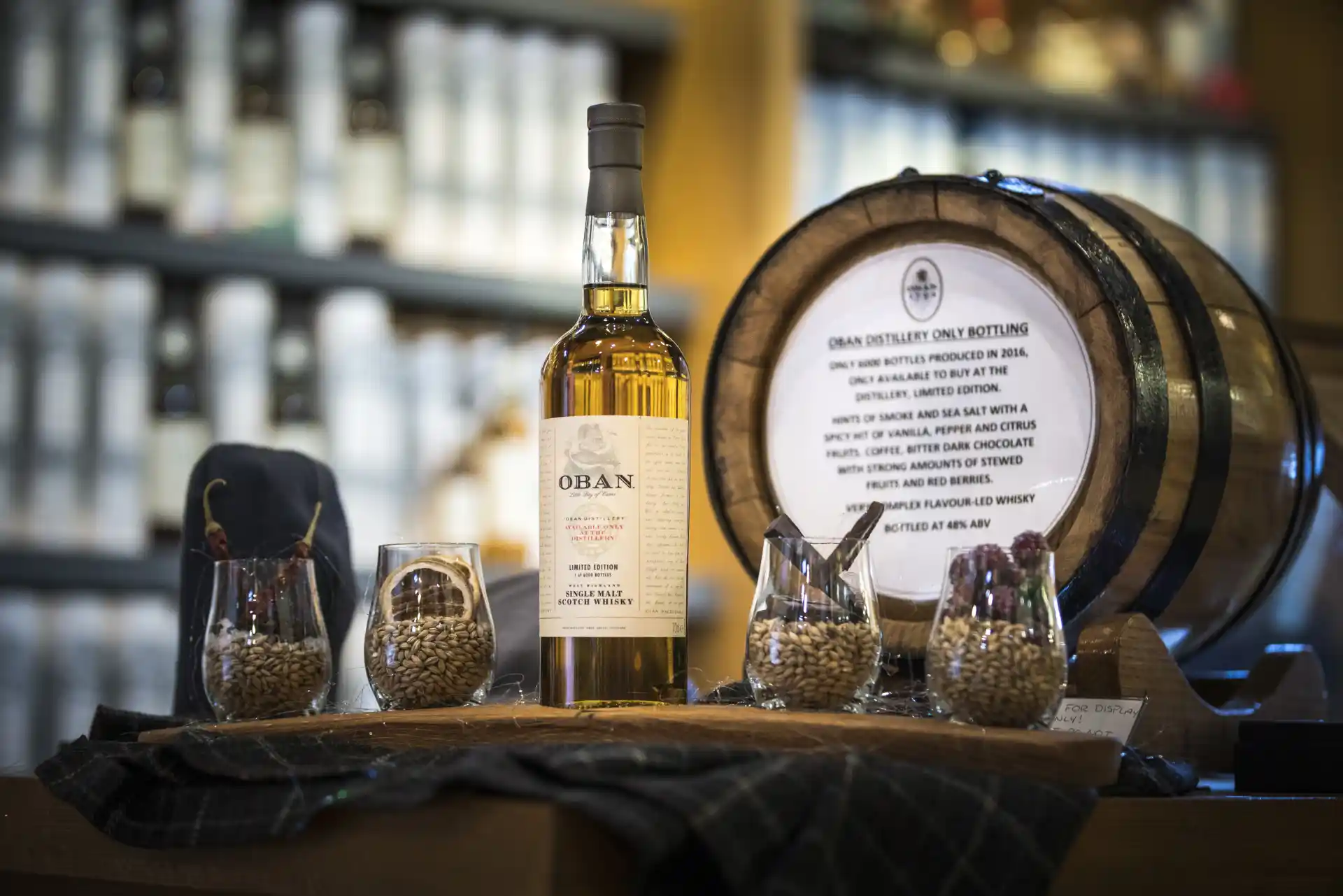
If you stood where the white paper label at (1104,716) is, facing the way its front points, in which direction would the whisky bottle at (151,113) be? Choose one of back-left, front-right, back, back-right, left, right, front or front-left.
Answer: back-right

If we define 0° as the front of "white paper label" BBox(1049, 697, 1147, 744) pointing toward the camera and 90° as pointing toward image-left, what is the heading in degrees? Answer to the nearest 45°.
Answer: approximately 0°

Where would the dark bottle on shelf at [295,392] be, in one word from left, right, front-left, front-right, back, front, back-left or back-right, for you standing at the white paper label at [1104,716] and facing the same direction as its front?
back-right

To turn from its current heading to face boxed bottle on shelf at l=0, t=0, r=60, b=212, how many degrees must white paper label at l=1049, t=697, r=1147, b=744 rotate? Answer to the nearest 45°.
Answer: approximately 135° to its right

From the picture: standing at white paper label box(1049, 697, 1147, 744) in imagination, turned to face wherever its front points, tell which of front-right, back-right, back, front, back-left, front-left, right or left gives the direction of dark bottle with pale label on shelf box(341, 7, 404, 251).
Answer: back-right

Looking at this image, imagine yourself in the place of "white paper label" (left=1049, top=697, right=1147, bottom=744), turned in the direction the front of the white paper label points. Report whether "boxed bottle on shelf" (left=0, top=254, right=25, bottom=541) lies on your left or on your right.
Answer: on your right

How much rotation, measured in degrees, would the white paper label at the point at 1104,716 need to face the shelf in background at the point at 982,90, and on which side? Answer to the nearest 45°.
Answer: approximately 180°

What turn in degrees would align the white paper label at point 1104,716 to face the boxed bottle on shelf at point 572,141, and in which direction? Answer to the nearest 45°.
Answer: approximately 135° to its right

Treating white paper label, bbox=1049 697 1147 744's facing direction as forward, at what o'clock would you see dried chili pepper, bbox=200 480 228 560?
The dried chili pepper is roughly at 3 o'clock from the white paper label.

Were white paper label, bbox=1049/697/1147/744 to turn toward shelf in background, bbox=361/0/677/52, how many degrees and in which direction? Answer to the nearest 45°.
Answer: approximately 135° to its right
